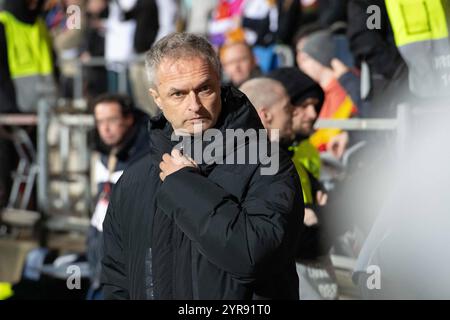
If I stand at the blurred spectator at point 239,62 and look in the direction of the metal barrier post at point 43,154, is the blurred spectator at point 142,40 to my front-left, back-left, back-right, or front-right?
front-right

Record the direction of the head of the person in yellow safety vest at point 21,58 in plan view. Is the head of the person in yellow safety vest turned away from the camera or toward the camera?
away from the camera

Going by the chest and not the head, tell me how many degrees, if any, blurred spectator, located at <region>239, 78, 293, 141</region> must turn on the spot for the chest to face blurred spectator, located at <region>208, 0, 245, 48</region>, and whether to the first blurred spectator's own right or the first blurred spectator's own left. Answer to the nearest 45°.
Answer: approximately 90° to the first blurred spectator's own left

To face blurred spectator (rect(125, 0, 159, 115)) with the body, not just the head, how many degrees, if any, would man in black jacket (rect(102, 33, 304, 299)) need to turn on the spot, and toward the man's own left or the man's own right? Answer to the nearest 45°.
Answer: approximately 180°

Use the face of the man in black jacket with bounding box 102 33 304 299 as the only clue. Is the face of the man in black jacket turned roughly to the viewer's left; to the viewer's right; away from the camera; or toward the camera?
toward the camera

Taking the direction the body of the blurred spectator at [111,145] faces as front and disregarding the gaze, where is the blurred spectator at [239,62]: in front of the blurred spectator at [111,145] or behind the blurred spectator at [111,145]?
behind

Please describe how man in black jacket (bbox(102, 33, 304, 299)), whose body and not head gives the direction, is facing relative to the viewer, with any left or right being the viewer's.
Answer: facing the viewer

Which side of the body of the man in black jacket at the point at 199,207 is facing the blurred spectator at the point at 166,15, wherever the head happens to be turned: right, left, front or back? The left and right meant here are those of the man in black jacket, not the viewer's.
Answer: back

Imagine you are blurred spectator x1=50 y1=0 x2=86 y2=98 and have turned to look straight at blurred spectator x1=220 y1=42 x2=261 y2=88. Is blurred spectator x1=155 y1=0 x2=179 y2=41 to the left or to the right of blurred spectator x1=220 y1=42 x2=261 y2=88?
left

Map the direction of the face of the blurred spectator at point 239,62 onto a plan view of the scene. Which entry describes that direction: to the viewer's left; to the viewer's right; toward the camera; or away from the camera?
toward the camera

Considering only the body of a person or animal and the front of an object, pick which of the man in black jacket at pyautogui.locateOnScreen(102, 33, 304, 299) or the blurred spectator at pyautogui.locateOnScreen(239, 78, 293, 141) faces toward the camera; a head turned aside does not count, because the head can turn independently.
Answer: the man in black jacket

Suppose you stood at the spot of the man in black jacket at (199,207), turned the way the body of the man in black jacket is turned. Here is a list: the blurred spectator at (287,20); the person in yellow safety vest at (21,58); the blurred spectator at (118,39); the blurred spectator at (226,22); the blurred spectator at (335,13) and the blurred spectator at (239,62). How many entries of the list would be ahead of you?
0

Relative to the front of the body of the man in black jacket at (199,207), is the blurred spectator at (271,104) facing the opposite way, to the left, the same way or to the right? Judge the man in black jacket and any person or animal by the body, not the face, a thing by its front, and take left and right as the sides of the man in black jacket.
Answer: to the left

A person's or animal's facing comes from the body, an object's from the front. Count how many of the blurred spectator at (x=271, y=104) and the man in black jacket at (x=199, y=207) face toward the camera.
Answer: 1

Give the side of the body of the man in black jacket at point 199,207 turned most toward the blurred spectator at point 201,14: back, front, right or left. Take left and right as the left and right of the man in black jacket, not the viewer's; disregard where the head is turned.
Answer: back

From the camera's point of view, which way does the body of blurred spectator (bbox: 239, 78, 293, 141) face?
to the viewer's right

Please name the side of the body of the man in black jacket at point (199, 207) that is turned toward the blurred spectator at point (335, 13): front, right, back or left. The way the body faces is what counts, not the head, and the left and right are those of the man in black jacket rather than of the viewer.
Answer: back

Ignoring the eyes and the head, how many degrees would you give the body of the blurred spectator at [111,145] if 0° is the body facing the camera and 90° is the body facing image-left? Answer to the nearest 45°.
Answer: approximately 45°
